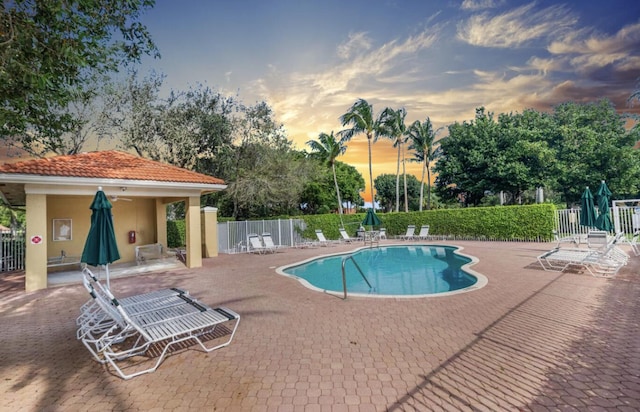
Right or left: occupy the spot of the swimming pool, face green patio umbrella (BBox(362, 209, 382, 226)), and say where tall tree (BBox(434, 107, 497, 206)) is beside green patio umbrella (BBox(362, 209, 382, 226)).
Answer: right

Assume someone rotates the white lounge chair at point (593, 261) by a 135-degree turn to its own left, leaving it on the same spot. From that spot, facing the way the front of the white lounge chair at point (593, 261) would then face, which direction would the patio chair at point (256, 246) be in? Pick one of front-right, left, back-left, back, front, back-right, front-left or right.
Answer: back-right

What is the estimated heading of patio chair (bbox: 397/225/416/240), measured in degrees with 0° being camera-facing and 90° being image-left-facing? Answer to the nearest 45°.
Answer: approximately 45°

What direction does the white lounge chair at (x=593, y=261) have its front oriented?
to the viewer's left

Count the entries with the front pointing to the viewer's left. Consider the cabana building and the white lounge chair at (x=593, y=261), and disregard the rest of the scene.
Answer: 1

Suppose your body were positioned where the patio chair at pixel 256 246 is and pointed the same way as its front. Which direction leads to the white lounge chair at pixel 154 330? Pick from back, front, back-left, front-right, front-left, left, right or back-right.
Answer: front-right

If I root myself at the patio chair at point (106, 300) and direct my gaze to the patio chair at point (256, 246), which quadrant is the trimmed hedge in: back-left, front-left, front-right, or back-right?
front-right

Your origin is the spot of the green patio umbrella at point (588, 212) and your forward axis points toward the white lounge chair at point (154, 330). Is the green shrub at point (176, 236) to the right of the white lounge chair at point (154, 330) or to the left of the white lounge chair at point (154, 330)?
right

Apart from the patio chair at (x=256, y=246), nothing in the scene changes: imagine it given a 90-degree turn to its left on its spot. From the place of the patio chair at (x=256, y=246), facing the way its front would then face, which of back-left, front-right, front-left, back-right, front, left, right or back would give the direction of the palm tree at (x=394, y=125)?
front

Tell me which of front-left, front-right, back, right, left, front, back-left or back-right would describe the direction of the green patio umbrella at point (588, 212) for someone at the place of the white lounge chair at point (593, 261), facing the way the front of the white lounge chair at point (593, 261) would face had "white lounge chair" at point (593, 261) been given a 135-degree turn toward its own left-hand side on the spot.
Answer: back-left

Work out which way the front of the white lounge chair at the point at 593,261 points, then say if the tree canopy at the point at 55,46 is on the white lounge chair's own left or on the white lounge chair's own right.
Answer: on the white lounge chair's own left

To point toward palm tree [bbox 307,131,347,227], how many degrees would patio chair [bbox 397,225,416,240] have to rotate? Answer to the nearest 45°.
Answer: approximately 90° to its right

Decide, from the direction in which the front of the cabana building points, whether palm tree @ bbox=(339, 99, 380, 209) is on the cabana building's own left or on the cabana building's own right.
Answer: on the cabana building's own left

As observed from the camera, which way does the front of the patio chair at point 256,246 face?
facing the viewer and to the right of the viewer
